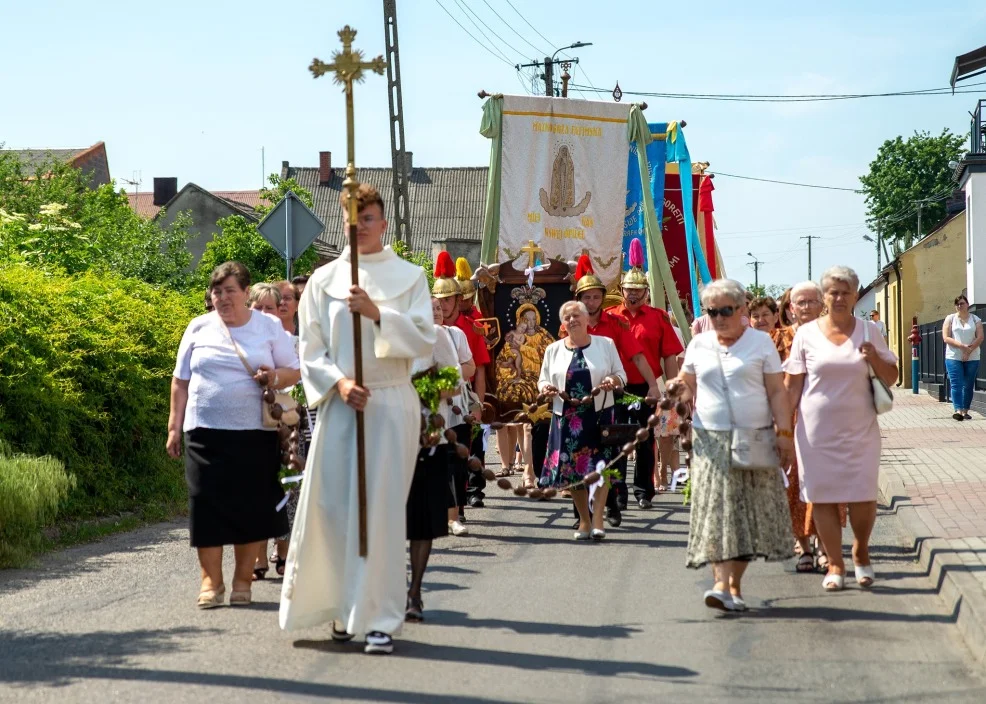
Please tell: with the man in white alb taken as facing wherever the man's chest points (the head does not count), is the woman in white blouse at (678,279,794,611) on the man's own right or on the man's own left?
on the man's own left

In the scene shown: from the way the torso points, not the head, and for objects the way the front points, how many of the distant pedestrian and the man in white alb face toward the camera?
2

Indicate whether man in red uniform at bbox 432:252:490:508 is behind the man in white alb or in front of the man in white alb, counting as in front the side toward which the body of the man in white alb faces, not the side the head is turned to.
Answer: behind

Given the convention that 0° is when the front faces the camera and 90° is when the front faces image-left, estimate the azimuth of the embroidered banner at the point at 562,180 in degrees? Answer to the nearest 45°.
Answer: approximately 0°

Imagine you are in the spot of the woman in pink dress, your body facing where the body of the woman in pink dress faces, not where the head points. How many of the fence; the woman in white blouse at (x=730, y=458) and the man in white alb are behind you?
1

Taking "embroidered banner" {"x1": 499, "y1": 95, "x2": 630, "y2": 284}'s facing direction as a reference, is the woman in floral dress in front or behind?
in front

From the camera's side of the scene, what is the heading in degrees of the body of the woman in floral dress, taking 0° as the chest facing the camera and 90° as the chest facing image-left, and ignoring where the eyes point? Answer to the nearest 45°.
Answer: approximately 0°

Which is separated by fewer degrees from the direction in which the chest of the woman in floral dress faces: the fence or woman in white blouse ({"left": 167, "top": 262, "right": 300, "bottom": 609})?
the woman in white blouse

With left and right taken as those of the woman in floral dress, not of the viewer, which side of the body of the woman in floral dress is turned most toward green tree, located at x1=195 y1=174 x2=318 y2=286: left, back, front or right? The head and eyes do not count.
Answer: back

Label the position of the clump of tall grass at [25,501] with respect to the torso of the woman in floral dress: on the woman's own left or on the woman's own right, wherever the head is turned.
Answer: on the woman's own right

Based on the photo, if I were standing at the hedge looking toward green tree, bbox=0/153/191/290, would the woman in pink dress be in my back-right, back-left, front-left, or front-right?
back-right
